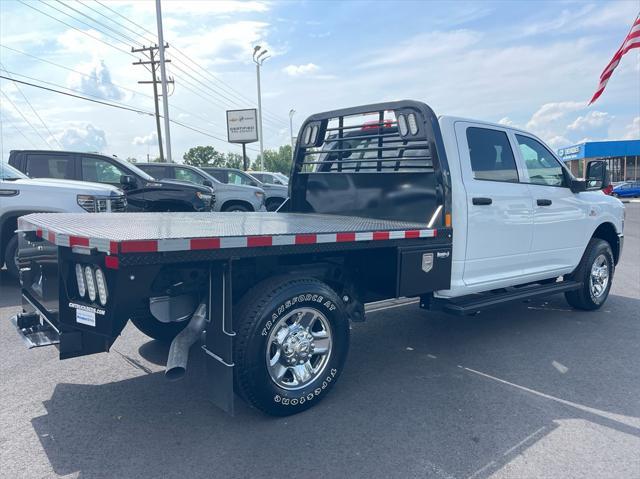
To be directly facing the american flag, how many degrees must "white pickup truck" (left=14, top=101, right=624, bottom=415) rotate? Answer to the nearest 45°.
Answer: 0° — it already faces it

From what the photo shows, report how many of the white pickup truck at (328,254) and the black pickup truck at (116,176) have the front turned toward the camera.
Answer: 0

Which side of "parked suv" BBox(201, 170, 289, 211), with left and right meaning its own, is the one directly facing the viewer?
right

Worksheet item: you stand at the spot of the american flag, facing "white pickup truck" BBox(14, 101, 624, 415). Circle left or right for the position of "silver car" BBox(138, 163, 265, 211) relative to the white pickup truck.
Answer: right

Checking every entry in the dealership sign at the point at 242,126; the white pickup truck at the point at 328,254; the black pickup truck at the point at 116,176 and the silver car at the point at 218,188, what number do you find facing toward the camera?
1

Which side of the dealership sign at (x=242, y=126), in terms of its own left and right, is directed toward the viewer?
front

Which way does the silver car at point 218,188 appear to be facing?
to the viewer's right

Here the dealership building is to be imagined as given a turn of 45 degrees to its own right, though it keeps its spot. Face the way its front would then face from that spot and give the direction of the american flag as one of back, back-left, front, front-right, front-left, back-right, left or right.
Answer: left

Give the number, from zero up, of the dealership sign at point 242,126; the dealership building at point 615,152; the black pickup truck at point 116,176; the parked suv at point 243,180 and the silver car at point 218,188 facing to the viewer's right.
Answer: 3

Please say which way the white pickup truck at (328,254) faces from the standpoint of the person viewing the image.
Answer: facing away from the viewer and to the right of the viewer

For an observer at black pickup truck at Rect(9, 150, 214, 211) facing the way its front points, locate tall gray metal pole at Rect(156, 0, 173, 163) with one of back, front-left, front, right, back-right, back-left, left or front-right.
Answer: left

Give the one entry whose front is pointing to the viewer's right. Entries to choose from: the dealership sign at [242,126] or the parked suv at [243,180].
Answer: the parked suv

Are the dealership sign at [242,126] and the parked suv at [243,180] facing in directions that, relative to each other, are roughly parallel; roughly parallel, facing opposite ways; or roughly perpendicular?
roughly perpendicular

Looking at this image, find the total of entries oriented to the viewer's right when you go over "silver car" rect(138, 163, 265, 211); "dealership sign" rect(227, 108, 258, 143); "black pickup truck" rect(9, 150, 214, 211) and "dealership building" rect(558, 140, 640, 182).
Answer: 2

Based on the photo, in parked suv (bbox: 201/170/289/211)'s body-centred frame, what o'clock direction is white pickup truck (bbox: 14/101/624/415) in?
The white pickup truck is roughly at 3 o'clock from the parked suv.

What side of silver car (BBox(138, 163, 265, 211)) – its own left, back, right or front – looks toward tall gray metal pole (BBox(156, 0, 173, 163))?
left

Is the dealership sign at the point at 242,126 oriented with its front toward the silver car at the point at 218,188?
yes

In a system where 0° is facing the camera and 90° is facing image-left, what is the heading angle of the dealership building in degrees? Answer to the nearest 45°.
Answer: approximately 45°

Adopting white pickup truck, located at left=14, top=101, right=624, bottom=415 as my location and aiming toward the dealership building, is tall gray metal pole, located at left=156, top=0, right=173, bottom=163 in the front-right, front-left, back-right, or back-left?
front-left

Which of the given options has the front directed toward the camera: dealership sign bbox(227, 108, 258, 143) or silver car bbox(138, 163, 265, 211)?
the dealership sign
